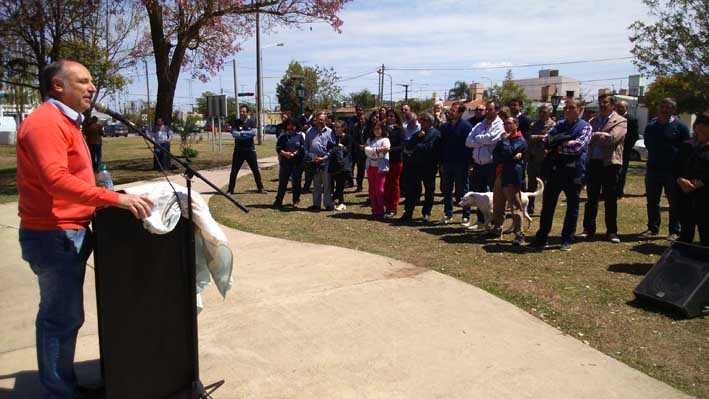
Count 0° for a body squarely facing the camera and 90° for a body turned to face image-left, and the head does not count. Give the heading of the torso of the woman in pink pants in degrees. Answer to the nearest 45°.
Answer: approximately 45°

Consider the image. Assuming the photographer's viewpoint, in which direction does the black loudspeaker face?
facing the viewer and to the left of the viewer

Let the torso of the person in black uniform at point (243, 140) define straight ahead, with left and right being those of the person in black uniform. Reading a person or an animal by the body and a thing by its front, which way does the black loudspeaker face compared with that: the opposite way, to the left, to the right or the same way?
to the right

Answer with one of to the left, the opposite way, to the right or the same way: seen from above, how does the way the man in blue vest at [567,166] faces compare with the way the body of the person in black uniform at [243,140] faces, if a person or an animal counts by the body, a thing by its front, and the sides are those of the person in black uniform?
to the right

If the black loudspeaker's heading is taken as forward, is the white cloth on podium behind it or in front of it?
in front

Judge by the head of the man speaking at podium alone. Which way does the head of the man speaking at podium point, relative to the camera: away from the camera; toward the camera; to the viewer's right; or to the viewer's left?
to the viewer's right

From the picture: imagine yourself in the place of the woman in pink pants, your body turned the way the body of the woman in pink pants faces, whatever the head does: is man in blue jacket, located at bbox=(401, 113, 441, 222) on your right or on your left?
on your left

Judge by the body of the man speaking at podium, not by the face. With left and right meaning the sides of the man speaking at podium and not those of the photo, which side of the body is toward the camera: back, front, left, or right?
right

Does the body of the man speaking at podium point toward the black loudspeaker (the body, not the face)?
yes

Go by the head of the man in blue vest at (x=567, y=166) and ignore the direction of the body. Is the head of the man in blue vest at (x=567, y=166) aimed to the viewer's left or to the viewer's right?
to the viewer's left

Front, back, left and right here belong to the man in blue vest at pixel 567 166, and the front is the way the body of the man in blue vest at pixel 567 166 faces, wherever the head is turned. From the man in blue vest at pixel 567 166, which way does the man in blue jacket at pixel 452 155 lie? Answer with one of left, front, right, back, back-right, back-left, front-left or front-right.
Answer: right

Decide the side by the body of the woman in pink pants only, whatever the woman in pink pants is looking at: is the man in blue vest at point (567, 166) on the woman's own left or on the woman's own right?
on the woman's own left

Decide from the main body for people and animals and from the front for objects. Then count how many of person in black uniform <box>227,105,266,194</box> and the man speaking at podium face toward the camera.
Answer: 1

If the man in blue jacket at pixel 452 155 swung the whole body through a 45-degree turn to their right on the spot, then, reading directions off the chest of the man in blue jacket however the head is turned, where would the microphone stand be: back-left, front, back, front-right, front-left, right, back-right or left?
left

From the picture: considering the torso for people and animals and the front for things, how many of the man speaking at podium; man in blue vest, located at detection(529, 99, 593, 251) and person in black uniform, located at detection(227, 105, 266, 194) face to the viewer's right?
1

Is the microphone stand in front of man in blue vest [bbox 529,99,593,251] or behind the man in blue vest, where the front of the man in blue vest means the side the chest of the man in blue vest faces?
in front

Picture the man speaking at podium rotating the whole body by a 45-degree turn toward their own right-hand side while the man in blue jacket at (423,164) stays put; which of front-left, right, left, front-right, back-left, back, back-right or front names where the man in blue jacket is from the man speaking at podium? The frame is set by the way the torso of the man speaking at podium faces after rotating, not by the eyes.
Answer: left
